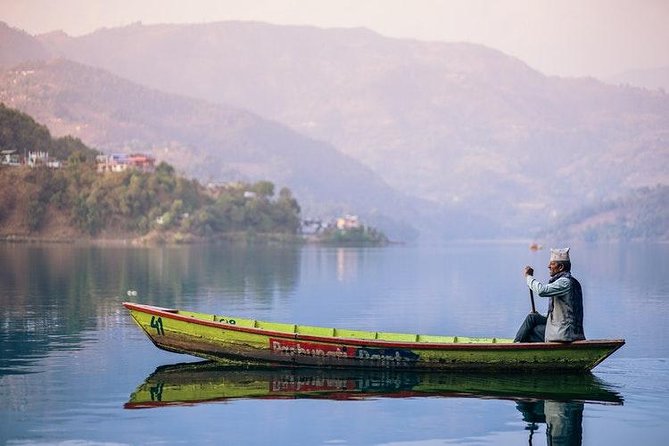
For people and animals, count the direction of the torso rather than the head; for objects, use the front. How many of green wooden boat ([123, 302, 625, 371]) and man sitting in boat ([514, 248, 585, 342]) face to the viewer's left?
2

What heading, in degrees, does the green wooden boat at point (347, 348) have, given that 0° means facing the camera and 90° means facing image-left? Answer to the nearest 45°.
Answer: approximately 90°

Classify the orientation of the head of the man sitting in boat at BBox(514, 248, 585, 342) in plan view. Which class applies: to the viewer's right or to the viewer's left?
to the viewer's left

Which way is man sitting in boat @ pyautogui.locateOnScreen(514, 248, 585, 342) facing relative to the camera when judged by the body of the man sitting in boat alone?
to the viewer's left
